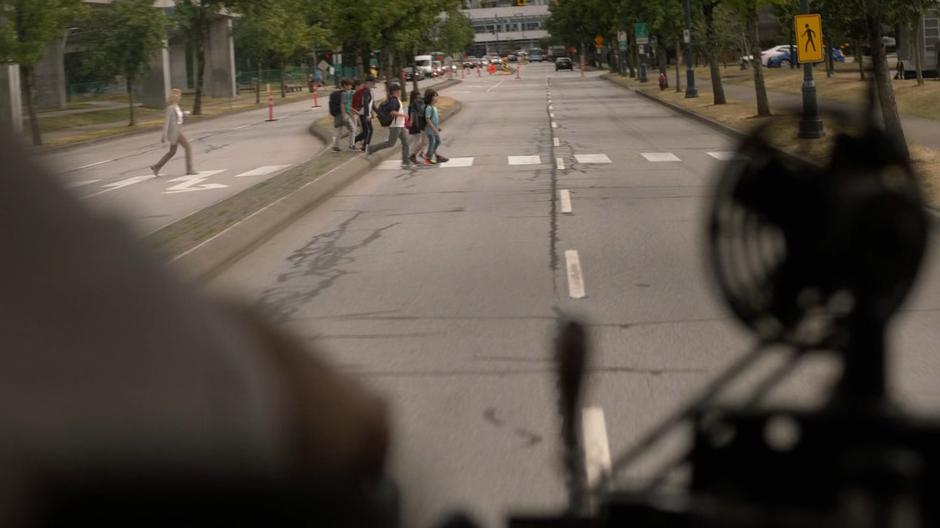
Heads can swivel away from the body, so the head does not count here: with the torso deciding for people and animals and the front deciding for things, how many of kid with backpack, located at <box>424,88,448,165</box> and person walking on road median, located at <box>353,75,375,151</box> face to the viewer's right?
2

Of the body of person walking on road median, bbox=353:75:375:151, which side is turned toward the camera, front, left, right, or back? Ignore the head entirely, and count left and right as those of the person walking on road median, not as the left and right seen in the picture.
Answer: right

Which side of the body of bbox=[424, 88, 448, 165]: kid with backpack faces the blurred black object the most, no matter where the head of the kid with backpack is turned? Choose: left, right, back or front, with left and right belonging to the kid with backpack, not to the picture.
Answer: right

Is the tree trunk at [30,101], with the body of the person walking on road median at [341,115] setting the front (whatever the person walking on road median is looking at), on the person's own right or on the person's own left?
on the person's own left

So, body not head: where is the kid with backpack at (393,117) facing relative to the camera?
to the viewer's right
